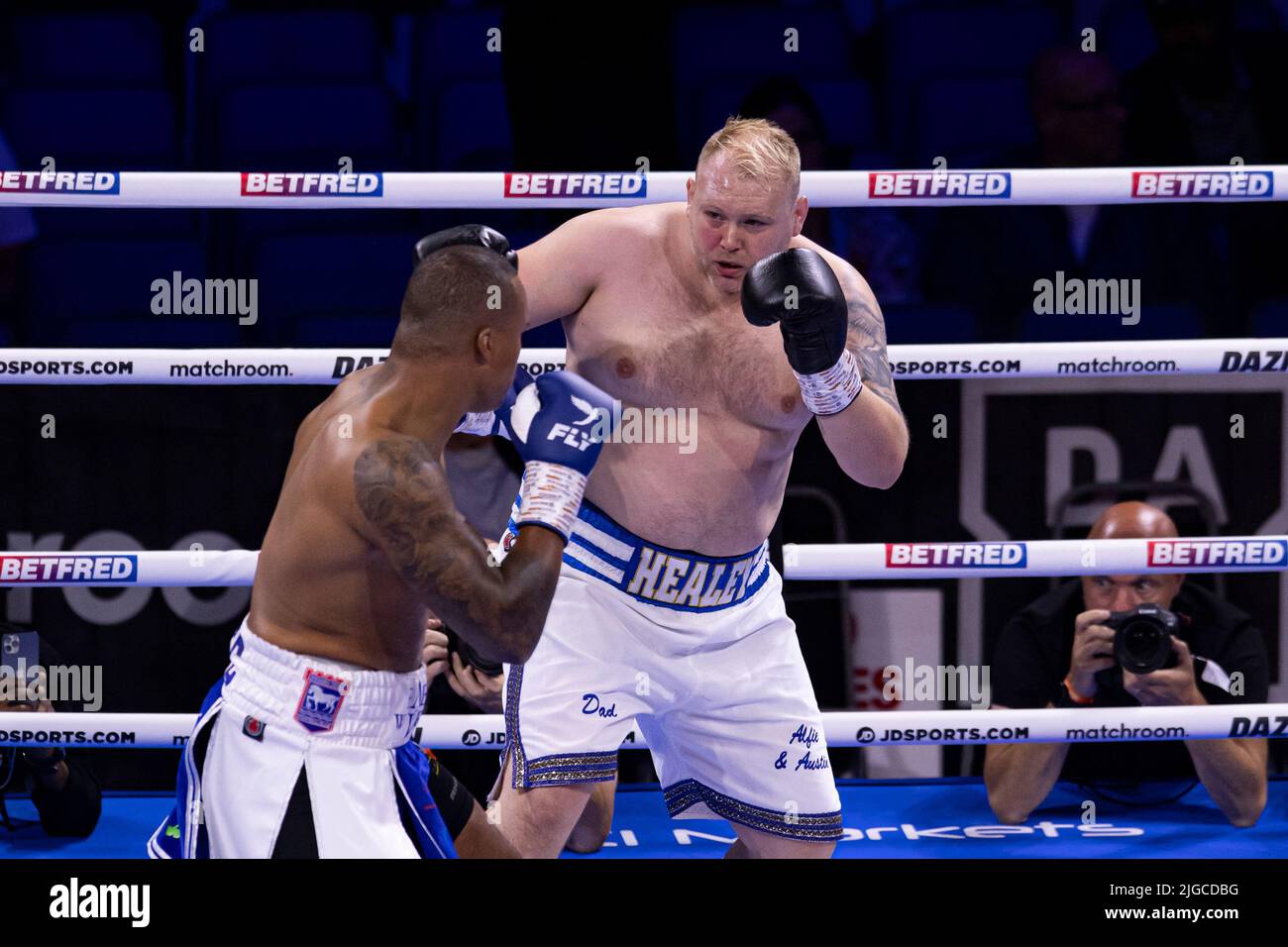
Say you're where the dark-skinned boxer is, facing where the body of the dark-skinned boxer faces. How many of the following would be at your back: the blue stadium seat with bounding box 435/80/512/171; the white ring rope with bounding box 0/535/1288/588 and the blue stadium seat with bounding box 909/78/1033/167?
0

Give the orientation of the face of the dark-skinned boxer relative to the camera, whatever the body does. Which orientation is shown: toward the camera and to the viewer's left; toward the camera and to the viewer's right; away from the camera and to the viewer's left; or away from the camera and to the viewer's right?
away from the camera and to the viewer's right

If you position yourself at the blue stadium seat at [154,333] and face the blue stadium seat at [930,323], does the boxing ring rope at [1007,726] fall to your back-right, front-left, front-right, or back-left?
front-right

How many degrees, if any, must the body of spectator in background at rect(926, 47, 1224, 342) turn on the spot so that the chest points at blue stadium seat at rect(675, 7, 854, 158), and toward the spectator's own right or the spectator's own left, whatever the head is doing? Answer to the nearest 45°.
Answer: approximately 135° to the spectator's own right

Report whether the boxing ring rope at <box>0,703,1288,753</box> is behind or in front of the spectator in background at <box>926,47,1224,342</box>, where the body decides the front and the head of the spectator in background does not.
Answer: in front

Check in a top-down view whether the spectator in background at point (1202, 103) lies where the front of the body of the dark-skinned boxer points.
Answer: yes

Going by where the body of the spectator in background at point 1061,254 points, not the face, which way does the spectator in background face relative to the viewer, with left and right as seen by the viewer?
facing the viewer

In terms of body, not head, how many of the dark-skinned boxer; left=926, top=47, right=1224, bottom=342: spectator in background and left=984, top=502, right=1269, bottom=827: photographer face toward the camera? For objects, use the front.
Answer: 2

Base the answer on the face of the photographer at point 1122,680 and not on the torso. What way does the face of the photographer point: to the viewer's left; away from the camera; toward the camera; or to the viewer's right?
toward the camera

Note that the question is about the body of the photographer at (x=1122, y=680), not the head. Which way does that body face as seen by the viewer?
toward the camera

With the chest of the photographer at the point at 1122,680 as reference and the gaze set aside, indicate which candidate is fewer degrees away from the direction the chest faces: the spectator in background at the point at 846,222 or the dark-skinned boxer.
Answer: the dark-skinned boxer

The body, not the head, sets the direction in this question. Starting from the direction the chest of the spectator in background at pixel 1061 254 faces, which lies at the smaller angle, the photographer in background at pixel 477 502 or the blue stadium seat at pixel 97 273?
the photographer in background

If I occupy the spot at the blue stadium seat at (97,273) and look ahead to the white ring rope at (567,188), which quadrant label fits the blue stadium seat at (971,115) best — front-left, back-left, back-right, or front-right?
front-left

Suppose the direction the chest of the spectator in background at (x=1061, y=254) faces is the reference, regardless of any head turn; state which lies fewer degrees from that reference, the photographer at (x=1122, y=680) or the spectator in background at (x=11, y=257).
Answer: the photographer

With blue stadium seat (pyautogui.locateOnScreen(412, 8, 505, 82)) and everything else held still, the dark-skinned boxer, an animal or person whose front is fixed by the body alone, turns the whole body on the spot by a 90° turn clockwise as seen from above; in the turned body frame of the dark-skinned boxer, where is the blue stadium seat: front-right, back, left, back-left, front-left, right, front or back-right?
back-left

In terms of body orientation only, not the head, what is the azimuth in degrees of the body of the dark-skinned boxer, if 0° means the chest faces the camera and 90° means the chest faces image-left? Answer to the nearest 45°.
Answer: approximately 225°

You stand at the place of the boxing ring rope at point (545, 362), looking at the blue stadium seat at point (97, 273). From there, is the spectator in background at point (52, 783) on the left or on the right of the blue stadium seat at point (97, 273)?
left

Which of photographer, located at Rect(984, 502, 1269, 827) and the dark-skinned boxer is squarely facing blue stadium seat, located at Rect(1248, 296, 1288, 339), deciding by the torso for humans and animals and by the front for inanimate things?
the dark-skinned boxer
